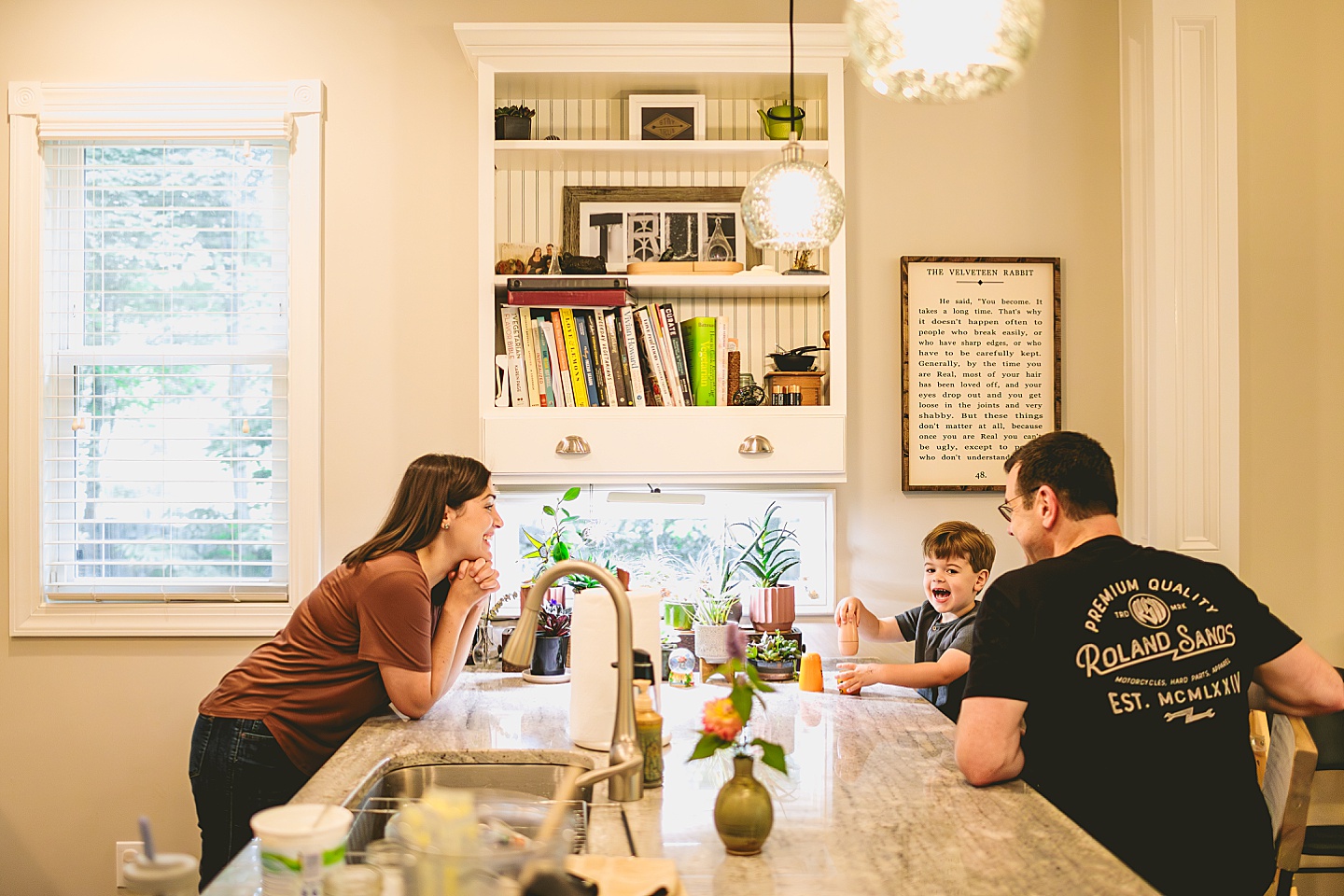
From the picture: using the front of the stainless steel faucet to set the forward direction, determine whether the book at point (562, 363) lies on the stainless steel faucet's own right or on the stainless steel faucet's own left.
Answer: on the stainless steel faucet's own right

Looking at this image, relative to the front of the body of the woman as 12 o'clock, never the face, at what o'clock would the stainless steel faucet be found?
The stainless steel faucet is roughly at 2 o'clock from the woman.

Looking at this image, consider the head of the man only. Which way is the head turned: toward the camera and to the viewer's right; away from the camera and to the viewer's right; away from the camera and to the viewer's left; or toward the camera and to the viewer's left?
away from the camera and to the viewer's left

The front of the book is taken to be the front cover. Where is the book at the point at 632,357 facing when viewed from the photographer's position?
facing to the right of the viewer

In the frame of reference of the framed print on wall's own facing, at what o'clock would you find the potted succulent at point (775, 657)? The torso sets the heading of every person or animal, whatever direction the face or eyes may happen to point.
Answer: The potted succulent is roughly at 1 o'clock from the framed print on wall.

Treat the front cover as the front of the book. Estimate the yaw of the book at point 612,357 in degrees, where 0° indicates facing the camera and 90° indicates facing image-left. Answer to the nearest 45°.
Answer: approximately 270°

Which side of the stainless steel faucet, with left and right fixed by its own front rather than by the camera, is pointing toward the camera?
left

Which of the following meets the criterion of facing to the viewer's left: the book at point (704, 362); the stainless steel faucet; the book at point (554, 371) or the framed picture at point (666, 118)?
the stainless steel faucet

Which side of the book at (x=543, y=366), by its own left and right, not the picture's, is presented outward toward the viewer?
right

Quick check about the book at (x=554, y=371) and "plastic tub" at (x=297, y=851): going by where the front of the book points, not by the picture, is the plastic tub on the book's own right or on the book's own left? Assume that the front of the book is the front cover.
on the book's own right

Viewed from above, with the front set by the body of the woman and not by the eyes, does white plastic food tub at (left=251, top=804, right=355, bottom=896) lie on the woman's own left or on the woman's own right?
on the woman's own right
